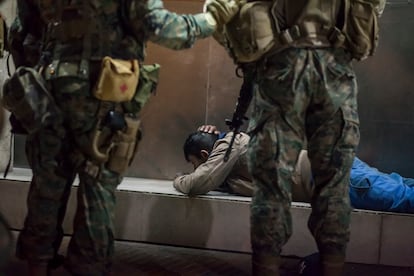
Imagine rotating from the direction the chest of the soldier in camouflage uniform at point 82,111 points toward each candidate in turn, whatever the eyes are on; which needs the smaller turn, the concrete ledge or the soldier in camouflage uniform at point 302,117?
the concrete ledge

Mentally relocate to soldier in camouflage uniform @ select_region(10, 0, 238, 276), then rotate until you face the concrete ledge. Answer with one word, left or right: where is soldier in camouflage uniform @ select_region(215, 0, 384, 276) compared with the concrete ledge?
right

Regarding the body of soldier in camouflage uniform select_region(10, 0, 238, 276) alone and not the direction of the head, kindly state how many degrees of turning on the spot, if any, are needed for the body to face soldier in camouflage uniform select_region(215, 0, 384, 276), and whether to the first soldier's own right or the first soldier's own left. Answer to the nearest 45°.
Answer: approximately 90° to the first soldier's own right

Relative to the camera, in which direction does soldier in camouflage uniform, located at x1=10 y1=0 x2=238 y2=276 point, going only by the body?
away from the camera

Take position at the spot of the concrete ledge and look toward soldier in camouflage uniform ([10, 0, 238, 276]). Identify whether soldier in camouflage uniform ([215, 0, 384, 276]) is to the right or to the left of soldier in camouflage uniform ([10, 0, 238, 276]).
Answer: left

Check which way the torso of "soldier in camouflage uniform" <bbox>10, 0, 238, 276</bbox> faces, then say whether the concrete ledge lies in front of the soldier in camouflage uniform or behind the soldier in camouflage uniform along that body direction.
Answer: in front
